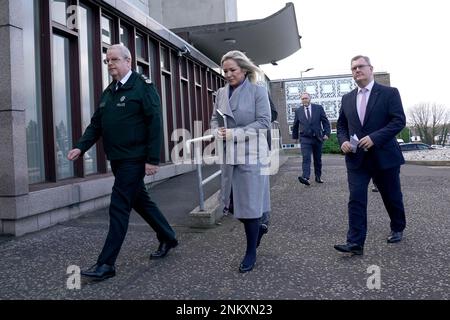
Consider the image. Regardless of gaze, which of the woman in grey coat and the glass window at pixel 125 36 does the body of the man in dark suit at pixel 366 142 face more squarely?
the woman in grey coat

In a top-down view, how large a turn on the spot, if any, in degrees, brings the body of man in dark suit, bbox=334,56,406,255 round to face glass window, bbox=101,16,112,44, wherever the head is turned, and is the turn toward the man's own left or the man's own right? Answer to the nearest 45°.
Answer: approximately 90° to the man's own right

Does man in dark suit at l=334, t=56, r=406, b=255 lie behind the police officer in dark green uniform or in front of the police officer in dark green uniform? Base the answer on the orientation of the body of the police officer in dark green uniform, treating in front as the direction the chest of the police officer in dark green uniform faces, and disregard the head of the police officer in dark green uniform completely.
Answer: behind

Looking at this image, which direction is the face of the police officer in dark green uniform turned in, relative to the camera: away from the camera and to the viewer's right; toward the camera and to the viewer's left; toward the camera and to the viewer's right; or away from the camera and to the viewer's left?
toward the camera and to the viewer's left

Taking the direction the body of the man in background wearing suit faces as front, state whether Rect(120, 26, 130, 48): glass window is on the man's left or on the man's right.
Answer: on the man's right

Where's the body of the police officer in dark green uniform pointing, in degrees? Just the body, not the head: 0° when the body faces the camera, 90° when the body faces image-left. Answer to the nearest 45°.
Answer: approximately 45°

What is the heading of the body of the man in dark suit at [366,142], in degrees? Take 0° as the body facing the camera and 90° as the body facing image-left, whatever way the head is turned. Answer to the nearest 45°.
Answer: approximately 45°

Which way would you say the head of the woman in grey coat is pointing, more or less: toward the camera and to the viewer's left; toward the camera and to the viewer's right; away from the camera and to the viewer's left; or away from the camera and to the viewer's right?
toward the camera and to the viewer's left

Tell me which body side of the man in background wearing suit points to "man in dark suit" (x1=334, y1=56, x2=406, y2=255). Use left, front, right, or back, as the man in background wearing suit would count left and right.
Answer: front
